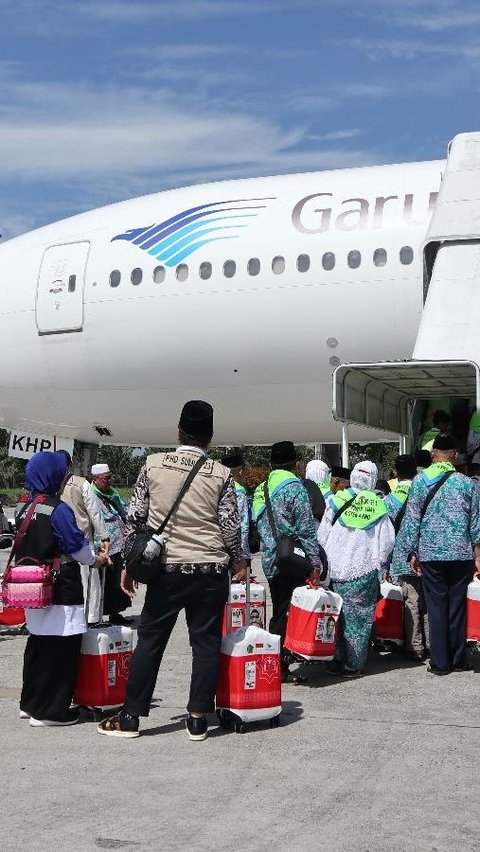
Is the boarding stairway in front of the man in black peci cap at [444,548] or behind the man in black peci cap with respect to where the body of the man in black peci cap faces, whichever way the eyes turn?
in front

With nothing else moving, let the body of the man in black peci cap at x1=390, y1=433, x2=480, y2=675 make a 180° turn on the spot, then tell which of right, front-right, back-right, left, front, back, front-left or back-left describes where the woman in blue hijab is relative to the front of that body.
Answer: front-right

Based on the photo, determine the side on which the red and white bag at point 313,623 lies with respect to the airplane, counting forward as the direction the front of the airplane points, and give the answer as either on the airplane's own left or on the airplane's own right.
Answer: on the airplane's own left

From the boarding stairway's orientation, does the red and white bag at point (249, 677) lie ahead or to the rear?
ahead

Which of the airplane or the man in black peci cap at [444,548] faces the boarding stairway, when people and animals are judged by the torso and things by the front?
the man in black peci cap

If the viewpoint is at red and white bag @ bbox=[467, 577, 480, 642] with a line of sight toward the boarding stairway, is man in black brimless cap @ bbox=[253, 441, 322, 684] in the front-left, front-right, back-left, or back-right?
back-left

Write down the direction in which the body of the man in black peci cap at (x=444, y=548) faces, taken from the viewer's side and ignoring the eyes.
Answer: away from the camera

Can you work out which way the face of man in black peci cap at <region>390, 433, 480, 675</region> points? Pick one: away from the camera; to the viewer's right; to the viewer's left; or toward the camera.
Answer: away from the camera

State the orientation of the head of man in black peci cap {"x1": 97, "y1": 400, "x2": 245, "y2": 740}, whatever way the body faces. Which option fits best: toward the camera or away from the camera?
away from the camera

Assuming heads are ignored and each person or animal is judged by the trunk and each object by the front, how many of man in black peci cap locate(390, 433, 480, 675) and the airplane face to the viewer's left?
1

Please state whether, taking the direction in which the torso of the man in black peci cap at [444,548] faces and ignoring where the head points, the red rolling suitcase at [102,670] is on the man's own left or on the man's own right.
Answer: on the man's own left

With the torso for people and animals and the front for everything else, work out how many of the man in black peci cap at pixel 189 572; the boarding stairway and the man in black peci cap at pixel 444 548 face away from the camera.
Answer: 2

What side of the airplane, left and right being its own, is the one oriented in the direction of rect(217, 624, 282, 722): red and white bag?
left

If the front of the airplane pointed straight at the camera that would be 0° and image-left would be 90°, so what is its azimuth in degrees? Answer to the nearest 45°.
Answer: approximately 90°

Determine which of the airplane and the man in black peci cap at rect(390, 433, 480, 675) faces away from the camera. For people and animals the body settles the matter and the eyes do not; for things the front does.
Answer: the man in black peci cap

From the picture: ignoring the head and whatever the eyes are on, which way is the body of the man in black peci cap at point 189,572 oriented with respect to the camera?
away from the camera

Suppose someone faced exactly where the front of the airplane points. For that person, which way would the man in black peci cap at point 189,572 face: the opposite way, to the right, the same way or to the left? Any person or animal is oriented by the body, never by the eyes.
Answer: to the right
